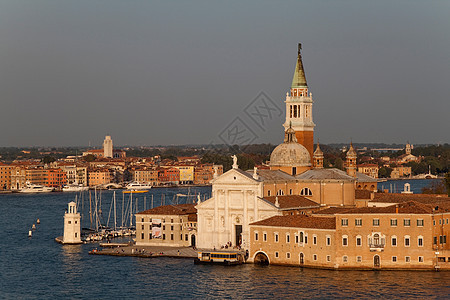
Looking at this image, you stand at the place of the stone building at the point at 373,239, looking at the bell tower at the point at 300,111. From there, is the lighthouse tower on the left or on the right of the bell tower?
left

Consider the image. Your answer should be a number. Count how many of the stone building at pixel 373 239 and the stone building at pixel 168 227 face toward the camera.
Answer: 2

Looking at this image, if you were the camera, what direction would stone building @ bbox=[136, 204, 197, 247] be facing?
facing the viewer

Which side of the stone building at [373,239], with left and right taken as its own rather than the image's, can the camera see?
front

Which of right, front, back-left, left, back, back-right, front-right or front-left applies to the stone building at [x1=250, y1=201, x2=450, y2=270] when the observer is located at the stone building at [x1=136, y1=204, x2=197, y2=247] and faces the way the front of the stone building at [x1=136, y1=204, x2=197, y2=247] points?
front-left

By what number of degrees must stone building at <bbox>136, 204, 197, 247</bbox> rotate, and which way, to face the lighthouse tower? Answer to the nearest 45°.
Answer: approximately 135° to its right

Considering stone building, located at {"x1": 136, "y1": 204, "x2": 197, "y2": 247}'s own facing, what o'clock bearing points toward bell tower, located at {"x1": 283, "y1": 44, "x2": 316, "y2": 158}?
The bell tower is roughly at 8 o'clock from the stone building.

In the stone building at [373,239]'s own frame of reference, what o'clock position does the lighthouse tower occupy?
The lighthouse tower is roughly at 4 o'clock from the stone building.

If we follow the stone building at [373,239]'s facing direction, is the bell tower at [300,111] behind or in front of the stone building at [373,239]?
behind
